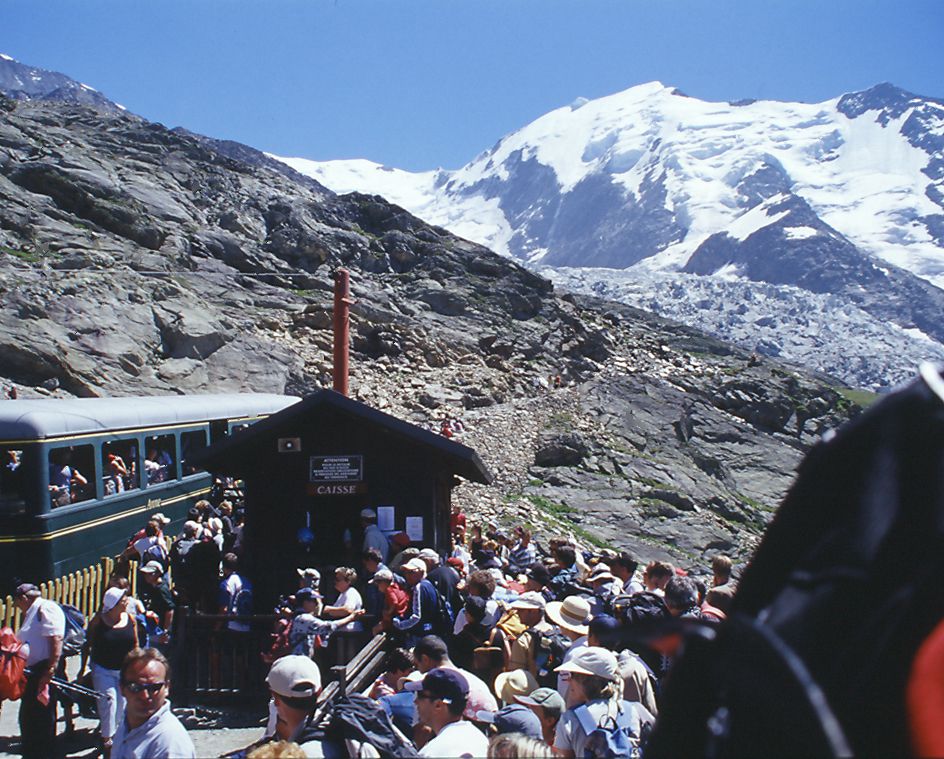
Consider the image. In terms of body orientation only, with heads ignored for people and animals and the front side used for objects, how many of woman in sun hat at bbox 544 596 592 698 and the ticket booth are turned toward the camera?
1

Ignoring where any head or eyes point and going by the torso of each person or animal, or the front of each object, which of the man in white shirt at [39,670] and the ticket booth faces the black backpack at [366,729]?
the ticket booth

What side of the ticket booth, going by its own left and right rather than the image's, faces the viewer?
front

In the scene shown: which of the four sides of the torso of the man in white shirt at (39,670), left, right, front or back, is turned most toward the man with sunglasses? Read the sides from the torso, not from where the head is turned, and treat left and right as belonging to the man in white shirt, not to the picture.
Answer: left

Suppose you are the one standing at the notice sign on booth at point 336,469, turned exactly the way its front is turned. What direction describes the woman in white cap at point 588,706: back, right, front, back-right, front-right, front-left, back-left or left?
front

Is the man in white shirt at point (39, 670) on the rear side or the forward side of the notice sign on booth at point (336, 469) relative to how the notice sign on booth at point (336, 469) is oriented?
on the forward side

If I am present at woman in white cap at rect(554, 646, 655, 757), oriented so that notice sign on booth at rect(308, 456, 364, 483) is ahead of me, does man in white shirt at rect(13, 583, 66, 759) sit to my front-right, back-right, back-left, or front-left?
front-left

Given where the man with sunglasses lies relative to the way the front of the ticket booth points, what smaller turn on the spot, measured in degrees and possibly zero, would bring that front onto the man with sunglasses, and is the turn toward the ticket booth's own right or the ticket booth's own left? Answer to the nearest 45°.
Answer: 0° — it already faces them

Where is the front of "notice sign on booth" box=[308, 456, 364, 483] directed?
toward the camera

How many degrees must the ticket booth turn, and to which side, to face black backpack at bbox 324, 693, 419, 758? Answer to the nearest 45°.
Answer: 0° — it already faces it
